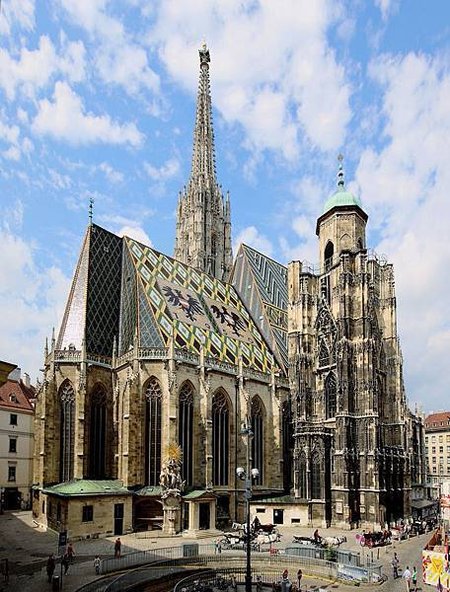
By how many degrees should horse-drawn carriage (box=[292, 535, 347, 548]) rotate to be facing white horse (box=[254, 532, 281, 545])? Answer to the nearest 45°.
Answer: approximately 180°

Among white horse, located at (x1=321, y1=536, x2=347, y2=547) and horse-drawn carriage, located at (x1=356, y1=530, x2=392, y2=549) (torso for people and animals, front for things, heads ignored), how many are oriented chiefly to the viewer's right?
2

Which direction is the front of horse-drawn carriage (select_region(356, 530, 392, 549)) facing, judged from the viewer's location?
facing to the right of the viewer

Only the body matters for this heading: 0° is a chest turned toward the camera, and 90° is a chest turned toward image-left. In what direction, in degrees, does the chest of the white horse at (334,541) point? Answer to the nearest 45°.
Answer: approximately 270°

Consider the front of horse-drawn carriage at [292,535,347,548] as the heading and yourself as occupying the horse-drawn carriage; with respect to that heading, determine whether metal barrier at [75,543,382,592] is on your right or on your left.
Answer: on your right

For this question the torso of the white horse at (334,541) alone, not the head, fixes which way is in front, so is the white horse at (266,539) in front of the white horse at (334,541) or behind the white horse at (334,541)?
behind

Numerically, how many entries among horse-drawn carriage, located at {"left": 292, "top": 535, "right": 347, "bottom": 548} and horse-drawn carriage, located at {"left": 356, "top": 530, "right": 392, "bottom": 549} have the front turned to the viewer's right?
2

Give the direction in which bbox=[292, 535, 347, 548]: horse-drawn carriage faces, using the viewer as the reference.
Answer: facing to the right of the viewer

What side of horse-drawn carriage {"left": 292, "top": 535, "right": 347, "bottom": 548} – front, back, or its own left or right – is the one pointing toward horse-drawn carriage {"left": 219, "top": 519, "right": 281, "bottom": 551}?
back
